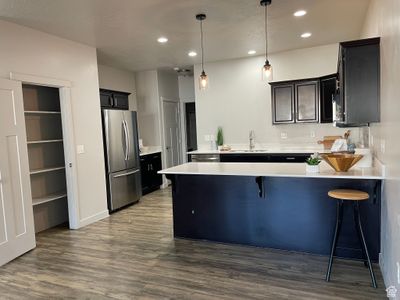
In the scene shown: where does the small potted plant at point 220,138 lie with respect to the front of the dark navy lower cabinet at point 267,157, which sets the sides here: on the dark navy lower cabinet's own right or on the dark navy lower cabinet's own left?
on the dark navy lower cabinet's own right

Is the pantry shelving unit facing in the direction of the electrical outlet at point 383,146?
yes

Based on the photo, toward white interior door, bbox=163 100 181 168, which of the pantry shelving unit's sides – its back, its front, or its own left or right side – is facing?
left

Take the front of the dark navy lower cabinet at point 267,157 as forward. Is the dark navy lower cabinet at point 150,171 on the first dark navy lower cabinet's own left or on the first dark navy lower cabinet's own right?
on the first dark navy lower cabinet's own right

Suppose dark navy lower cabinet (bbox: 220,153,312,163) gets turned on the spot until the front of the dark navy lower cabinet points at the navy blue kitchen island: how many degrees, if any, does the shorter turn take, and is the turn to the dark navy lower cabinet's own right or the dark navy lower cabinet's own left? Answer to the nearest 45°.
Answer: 0° — it already faces it

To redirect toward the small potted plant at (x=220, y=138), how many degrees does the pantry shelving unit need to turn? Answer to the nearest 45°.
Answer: approximately 45° to its left

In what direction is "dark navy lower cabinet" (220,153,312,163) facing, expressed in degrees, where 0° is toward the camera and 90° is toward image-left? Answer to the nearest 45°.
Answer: approximately 0°

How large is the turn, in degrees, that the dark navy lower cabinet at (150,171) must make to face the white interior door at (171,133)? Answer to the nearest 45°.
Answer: approximately 90° to its left

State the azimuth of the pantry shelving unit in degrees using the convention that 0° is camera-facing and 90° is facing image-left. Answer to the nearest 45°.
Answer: approximately 315°

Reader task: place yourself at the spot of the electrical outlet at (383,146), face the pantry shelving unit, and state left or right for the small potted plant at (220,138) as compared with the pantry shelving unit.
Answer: right
